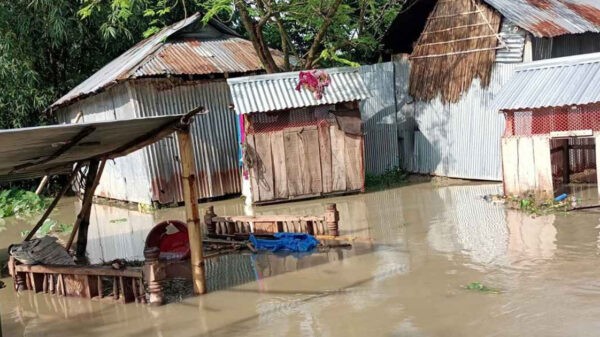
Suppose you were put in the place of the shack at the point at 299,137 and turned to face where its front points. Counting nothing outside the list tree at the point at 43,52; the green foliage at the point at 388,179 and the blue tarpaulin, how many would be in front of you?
1

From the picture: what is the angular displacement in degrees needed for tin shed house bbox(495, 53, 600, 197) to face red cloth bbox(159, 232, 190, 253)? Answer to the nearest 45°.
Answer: approximately 45° to its right

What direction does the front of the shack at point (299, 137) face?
toward the camera

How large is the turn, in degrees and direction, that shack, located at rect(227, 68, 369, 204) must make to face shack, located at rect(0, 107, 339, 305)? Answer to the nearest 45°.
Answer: approximately 45° to its right

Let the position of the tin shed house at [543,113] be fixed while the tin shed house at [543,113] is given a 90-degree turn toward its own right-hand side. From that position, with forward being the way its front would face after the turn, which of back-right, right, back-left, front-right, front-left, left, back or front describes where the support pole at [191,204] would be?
front-left

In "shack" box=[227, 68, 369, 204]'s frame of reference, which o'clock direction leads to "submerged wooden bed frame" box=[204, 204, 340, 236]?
The submerged wooden bed frame is roughly at 12 o'clock from the shack.

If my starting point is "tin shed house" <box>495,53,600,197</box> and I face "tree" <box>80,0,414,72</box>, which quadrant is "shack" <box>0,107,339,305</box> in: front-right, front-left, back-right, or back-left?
front-left

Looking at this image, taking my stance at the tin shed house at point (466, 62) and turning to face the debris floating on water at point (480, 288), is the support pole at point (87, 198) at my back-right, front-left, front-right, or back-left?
front-right

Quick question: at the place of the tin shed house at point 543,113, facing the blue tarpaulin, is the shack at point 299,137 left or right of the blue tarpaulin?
right

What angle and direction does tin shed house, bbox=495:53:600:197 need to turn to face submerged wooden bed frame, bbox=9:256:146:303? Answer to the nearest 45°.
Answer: approximately 45° to its right

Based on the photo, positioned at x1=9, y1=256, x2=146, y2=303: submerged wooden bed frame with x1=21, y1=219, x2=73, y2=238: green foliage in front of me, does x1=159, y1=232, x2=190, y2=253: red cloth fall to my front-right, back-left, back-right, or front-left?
front-right

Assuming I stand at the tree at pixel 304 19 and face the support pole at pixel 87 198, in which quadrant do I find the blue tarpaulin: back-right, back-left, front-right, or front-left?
front-left

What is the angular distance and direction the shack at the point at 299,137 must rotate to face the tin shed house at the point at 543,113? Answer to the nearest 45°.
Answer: approximately 45° to its left

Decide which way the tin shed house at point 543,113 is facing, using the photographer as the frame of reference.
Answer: facing the viewer
